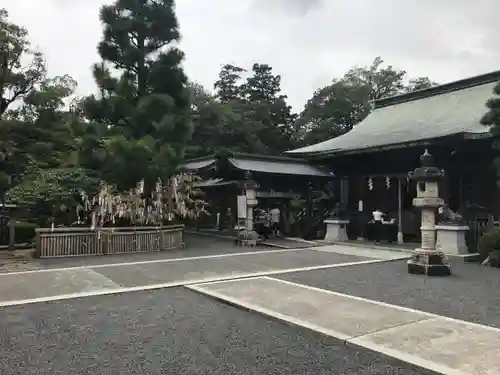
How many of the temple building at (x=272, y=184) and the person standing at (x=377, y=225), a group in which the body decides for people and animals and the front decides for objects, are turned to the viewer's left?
0

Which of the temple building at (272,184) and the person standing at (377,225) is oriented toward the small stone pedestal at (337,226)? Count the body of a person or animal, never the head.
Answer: the temple building

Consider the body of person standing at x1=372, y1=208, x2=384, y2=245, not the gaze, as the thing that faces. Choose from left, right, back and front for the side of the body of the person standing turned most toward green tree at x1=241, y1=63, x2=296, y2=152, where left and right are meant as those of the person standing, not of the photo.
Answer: left

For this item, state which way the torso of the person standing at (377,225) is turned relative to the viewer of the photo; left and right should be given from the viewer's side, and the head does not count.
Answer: facing away from the viewer and to the right of the viewer

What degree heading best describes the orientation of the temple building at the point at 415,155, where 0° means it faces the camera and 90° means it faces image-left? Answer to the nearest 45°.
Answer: approximately 45°

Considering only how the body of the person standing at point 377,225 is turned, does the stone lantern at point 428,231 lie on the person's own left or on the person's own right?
on the person's own right

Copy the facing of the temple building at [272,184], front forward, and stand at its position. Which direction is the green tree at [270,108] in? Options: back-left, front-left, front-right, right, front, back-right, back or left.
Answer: back-left

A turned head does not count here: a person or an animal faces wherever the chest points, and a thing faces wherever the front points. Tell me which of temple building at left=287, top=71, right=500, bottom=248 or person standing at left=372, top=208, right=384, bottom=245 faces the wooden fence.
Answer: the temple building

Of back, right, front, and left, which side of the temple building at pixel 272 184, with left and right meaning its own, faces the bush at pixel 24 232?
right

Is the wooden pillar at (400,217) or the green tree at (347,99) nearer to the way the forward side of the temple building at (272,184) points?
the wooden pillar

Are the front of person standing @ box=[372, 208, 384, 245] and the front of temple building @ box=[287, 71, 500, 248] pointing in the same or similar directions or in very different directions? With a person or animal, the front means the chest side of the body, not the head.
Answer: very different directions

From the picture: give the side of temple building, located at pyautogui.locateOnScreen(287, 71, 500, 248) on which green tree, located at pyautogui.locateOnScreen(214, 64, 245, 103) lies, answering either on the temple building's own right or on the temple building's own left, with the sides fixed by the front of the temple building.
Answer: on the temple building's own right

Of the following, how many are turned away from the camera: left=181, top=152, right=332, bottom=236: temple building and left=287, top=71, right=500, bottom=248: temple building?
0

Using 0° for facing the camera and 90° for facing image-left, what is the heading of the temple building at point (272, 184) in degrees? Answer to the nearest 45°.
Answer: approximately 315°
